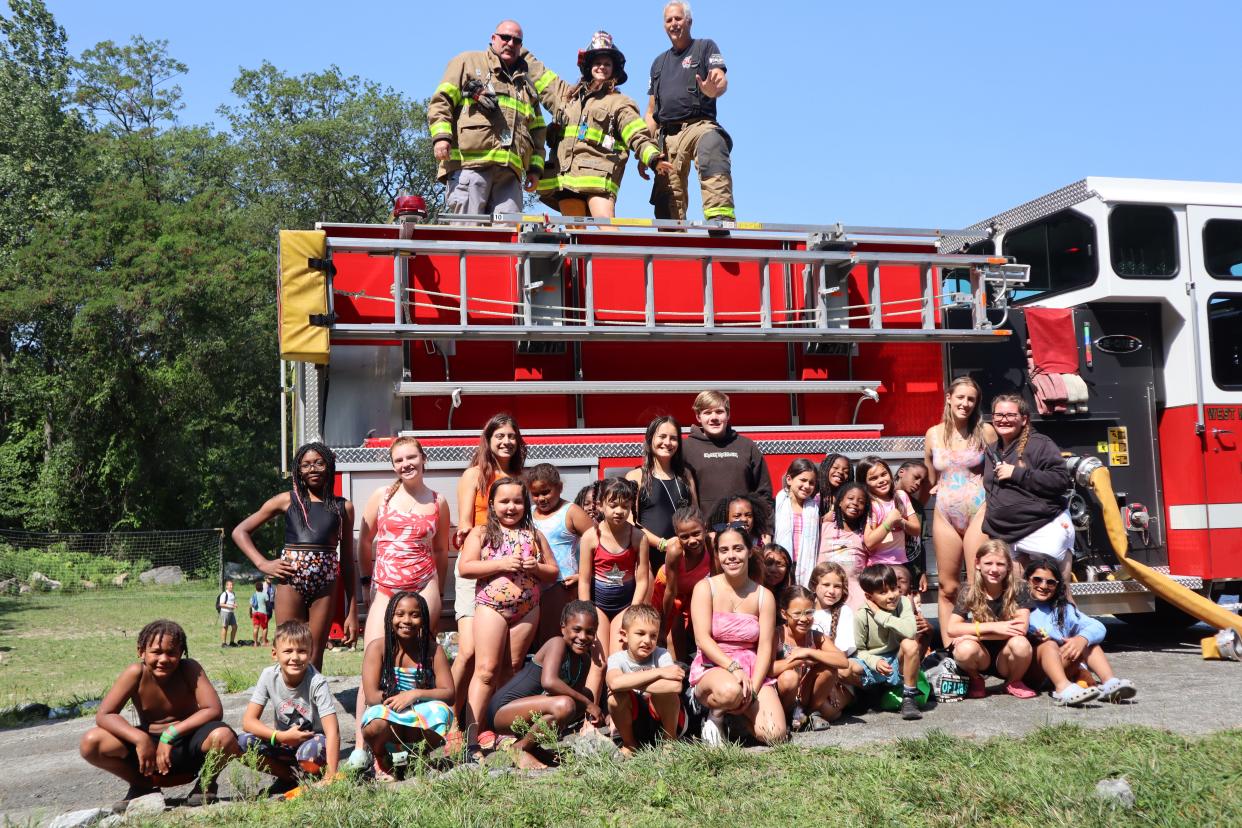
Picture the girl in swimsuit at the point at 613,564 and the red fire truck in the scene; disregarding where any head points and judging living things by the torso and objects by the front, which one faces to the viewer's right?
the red fire truck

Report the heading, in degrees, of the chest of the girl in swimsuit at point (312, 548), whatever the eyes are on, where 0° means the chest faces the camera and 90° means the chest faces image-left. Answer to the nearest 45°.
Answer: approximately 0°

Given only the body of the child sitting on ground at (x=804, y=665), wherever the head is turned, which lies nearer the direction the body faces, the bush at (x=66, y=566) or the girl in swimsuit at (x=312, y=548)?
the girl in swimsuit

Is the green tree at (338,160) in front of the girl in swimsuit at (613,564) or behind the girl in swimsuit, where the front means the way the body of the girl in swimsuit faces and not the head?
behind

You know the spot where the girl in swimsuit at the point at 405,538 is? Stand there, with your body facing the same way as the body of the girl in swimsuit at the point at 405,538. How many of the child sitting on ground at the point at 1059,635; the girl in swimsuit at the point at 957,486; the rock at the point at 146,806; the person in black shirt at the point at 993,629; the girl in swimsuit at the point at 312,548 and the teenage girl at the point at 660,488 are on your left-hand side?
4

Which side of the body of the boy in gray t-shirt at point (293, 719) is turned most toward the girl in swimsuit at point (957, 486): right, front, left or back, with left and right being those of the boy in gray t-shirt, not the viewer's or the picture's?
left

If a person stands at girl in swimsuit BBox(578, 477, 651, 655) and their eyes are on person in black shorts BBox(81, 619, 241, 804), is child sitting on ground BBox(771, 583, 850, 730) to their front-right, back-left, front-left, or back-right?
back-left

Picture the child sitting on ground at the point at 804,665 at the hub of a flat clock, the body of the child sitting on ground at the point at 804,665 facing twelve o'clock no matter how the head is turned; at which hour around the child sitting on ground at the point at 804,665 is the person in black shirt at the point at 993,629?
the person in black shirt at the point at 993,629 is roughly at 8 o'clock from the child sitting on ground at the point at 804,665.

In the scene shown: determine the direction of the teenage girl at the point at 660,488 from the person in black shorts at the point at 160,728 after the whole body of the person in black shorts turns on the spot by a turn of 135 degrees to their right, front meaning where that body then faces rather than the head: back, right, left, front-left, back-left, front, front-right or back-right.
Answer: back-right

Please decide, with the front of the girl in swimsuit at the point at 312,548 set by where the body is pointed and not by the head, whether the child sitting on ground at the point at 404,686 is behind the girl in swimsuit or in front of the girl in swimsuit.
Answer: in front

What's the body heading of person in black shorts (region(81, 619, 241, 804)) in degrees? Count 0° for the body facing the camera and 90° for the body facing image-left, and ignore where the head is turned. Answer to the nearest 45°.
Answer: approximately 0°

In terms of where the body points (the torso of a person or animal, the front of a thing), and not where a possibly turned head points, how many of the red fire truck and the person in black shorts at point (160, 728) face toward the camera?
1
